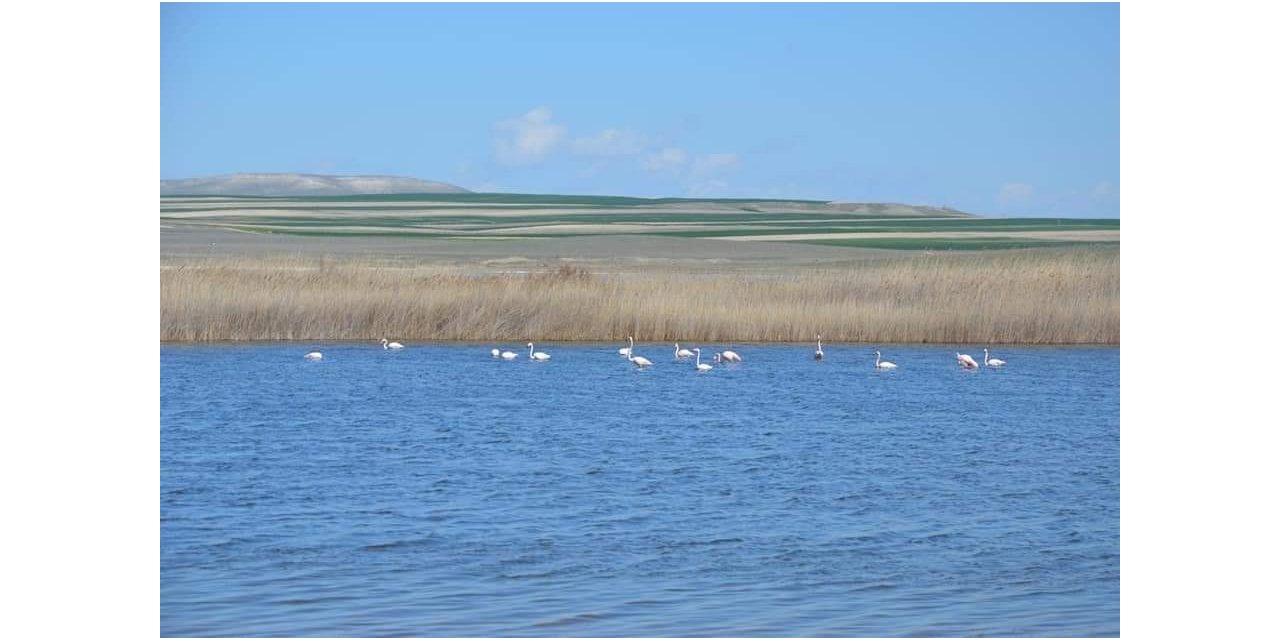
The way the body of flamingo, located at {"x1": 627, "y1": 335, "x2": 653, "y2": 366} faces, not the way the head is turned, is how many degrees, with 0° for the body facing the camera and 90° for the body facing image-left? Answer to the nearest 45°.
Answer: approximately 90°

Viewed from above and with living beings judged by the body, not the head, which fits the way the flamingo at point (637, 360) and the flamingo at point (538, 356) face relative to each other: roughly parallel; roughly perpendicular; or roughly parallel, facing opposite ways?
roughly parallel

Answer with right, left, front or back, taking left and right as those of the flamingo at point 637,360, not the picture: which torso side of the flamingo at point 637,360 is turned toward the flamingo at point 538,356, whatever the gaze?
front

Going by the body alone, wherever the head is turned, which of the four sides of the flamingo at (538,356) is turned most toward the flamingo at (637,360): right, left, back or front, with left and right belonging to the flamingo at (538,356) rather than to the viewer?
back

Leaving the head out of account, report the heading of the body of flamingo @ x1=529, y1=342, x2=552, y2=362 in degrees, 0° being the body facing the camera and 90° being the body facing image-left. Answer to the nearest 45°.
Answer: approximately 90°

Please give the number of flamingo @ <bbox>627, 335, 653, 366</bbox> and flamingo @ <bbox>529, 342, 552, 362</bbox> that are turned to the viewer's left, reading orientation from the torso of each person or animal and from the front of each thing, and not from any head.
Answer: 2
